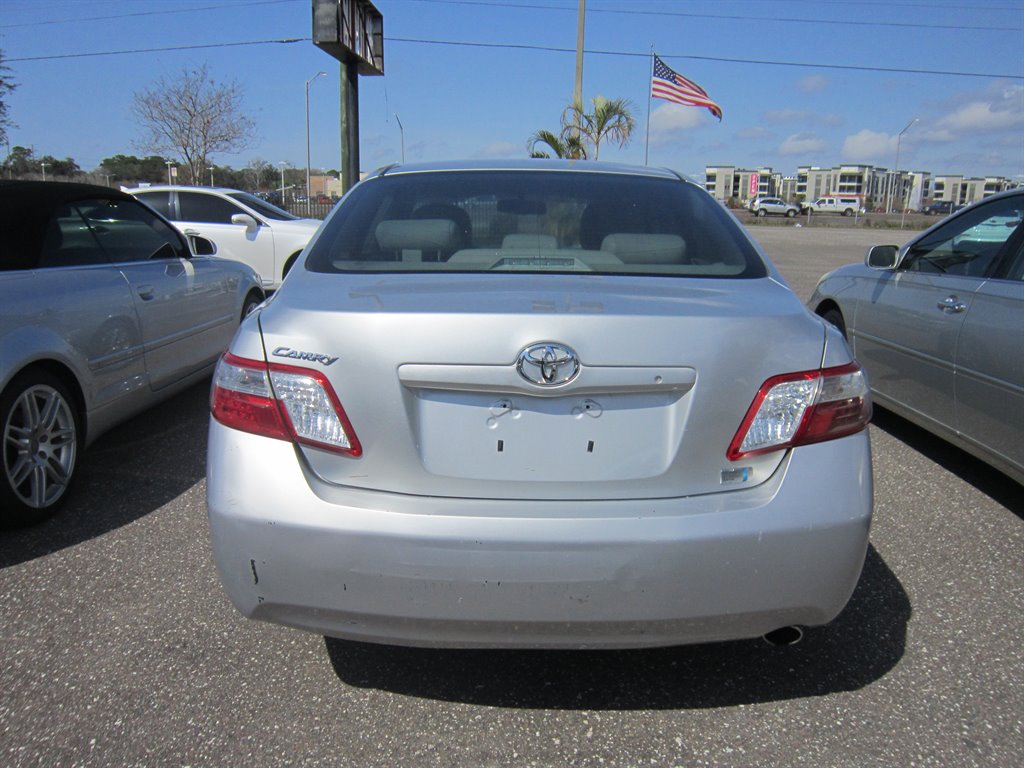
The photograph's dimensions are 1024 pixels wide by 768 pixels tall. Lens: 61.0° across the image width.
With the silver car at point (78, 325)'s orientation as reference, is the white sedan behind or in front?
in front

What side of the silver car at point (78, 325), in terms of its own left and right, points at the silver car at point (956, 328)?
right

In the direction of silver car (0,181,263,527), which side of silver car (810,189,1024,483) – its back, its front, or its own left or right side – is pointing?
left

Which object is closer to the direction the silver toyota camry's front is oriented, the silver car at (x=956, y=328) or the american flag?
the american flag

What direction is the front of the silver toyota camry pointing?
away from the camera

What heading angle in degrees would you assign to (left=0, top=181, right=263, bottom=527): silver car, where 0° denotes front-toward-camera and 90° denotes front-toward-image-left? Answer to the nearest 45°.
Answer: approximately 225°

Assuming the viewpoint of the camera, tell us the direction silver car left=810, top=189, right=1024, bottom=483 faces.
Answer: facing away from the viewer and to the left of the viewer

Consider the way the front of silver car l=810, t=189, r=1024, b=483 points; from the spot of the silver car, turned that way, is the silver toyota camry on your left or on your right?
on your left

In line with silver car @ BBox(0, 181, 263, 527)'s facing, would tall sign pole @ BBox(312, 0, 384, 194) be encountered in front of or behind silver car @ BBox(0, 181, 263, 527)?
in front

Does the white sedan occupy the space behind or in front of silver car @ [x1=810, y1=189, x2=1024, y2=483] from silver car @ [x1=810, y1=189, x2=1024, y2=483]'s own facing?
in front
